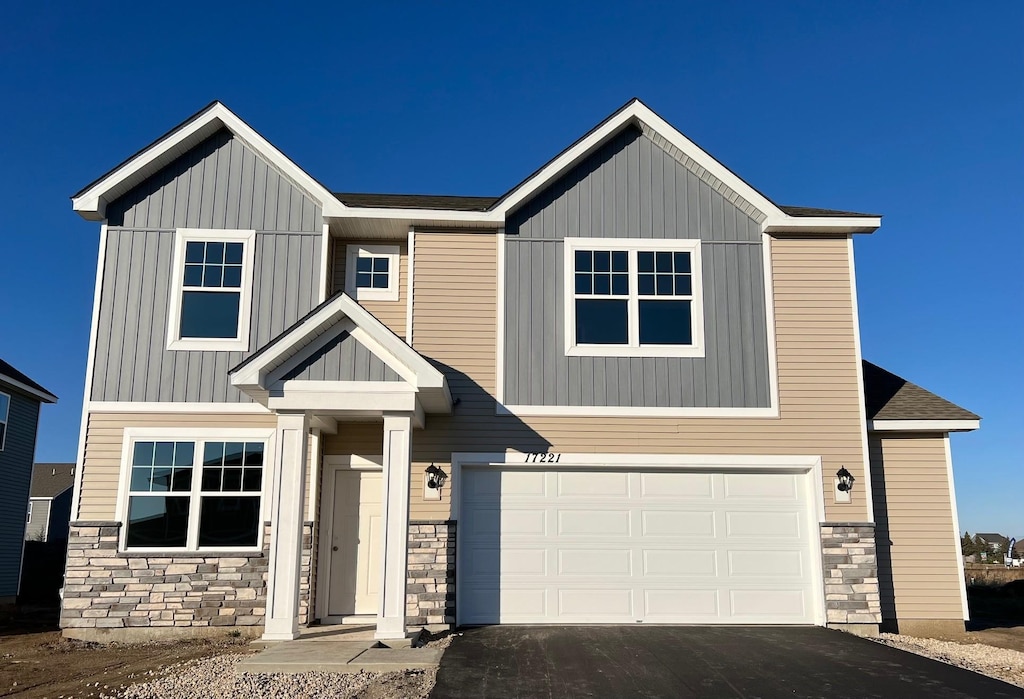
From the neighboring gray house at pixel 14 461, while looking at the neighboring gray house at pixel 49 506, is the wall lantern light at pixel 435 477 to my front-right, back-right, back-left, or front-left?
back-right

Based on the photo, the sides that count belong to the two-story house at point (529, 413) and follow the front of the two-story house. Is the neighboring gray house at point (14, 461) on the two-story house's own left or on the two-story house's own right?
on the two-story house's own right

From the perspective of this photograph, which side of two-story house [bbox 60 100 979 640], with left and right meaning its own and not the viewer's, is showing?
front

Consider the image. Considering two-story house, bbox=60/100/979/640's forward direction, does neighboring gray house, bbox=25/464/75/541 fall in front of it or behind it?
behind

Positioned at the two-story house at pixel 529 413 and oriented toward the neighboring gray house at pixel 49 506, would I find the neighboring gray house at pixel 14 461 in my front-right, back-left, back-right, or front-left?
front-left
